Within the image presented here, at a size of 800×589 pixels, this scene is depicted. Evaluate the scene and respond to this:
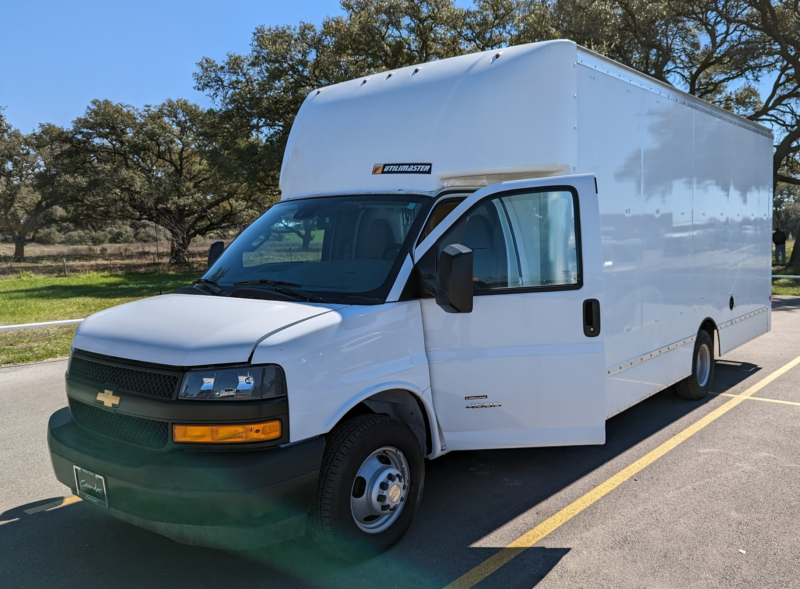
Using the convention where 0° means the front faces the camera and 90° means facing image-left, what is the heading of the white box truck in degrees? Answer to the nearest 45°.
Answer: approximately 45°
